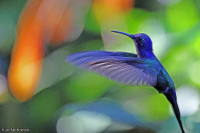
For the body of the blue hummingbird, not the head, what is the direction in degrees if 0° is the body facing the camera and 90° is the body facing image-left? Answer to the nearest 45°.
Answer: approximately 90°
